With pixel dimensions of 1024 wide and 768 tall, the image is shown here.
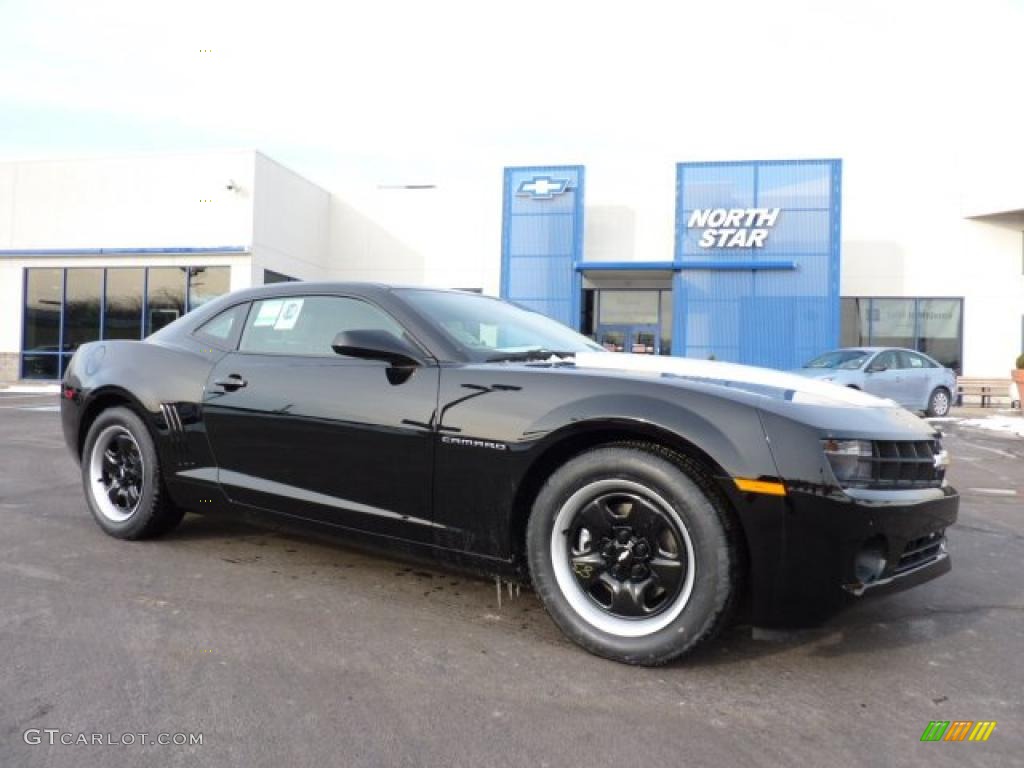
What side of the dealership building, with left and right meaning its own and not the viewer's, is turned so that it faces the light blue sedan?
front

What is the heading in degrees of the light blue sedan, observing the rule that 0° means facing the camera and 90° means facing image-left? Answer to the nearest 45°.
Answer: approximately 45°

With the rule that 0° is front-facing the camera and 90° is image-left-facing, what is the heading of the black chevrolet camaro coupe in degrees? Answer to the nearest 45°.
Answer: approximately 315°

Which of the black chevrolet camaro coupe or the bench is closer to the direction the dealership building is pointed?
the black chevrolet camaro coupe

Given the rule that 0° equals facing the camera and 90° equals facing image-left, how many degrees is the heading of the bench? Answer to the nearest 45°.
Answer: approximately 0°

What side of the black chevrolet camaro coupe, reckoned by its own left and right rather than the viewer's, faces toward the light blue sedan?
left

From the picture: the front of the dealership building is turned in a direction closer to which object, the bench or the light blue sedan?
the light blue sedan

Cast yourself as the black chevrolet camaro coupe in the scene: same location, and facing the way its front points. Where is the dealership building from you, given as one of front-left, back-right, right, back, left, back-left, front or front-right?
back-left

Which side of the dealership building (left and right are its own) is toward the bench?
left

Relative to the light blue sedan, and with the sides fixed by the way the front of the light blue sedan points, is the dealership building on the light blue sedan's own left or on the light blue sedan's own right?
on the light blue sedan's own right

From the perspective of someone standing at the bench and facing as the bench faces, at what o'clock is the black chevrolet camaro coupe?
The black chevrolet camaro coupe is roughly at 12 o'clock from the bench.

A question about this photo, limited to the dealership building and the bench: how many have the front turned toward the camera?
2
